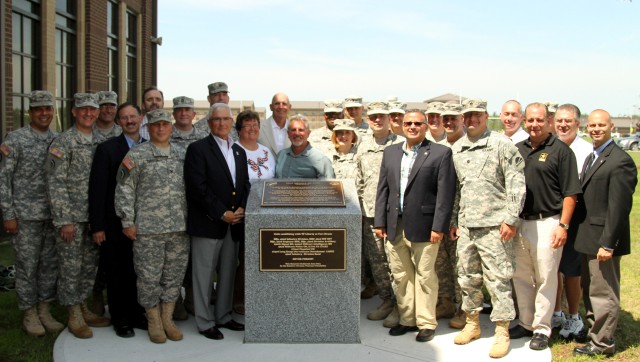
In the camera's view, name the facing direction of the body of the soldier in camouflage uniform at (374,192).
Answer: toward the camera

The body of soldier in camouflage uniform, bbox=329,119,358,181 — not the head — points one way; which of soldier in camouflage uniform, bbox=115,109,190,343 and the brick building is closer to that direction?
the soldier in camouflage uniform

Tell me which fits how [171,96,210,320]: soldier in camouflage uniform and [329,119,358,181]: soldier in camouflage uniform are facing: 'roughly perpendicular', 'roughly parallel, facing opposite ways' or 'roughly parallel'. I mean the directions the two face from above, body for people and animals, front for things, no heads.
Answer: roughly parallel

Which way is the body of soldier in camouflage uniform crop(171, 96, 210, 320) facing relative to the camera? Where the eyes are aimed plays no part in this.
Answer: toward the camera

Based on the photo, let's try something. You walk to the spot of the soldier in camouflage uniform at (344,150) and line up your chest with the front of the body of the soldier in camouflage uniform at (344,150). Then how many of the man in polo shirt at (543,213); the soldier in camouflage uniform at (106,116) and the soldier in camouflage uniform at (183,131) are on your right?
2

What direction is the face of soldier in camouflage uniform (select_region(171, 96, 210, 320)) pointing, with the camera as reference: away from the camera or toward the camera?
toward the camera

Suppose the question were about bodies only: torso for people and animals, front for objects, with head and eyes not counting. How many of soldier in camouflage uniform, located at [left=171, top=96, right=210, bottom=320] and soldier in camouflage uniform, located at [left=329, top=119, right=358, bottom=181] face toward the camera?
2

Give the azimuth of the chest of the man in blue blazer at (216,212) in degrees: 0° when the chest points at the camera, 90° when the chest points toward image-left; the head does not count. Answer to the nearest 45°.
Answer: approximately 315°

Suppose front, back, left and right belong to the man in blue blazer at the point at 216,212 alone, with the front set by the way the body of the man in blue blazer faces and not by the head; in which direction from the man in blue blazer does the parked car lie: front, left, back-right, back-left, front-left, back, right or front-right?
left

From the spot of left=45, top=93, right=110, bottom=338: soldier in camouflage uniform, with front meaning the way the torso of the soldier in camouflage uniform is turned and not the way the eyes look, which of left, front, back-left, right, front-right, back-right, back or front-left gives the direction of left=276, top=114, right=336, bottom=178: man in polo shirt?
front-left

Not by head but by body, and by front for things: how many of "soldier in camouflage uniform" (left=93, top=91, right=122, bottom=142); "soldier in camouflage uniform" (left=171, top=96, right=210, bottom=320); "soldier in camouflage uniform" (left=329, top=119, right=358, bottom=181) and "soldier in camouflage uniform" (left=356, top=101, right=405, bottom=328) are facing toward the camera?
4
